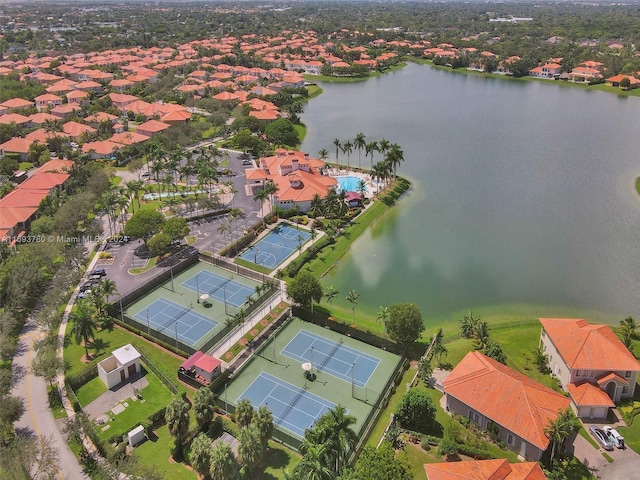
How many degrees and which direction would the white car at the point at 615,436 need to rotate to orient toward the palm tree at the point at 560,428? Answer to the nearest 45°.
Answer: approximately 90° to its left

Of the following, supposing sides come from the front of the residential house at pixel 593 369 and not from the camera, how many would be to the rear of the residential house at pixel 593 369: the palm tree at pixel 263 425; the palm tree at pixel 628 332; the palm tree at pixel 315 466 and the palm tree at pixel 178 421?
1

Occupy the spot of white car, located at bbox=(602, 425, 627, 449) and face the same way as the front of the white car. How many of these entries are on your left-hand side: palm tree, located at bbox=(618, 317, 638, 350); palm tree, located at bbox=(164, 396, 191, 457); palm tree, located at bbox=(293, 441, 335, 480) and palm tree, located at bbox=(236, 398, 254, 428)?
3

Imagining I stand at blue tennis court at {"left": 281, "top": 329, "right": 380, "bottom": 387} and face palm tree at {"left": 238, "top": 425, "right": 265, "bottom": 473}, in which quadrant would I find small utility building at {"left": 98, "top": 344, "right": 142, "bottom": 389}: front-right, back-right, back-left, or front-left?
front-right

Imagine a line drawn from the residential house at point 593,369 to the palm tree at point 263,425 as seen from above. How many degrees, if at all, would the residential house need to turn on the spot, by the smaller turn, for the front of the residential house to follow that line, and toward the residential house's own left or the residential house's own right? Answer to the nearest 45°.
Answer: approximately 45° to the residential house's own right

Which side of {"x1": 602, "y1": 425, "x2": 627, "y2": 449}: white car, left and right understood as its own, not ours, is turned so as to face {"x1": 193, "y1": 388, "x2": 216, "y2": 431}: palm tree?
left

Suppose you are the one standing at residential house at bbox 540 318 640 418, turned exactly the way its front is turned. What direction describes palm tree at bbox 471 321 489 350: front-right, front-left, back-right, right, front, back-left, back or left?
right

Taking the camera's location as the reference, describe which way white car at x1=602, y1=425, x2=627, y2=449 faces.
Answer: facing away from the viewer and to the left of the viewer

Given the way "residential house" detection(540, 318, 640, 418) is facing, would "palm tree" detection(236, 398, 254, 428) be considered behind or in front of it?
in front

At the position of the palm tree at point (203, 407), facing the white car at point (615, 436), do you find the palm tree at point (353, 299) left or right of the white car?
left

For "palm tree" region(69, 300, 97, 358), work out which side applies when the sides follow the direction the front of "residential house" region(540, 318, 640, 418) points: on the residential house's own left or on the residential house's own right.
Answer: on the residential house's own right

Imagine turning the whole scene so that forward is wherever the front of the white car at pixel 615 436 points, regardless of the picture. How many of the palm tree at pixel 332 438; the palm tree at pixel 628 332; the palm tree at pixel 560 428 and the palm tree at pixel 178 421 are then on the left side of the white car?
3

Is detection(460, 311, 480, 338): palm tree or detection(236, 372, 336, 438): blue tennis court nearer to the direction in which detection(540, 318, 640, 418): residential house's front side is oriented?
the blue tennis court

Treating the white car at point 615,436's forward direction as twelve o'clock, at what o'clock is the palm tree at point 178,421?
The palm tree is roughly at 9 o'clock from the white car.

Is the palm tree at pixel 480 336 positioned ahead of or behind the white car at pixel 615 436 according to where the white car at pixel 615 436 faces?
ahead

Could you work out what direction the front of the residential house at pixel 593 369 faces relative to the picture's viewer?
facing the viewer

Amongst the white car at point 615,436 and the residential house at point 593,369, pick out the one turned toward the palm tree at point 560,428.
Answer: the residential house
